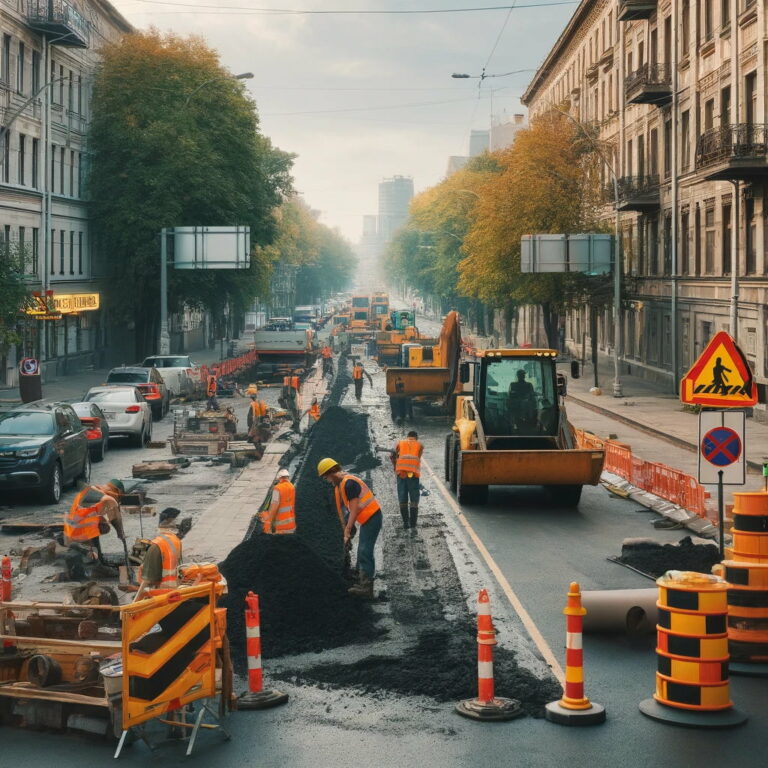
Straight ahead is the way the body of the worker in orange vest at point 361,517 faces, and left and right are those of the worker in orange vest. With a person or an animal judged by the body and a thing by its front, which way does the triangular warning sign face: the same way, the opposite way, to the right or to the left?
to the left

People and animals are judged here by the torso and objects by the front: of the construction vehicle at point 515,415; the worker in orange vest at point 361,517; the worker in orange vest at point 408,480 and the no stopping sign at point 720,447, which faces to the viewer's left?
the worker in orange vest at point 361,517

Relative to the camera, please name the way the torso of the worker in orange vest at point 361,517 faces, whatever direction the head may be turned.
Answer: to the viewer's left

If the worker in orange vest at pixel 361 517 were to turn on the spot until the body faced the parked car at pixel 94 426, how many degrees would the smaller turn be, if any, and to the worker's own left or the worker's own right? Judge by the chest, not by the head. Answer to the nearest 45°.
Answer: approximately 90° to the worker's own right

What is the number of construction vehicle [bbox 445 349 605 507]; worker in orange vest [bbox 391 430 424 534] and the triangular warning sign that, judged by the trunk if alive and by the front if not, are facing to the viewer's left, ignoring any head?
0

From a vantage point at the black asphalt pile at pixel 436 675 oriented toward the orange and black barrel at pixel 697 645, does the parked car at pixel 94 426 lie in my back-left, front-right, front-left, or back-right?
back-left

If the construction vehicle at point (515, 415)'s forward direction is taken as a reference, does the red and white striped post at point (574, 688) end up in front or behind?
in front

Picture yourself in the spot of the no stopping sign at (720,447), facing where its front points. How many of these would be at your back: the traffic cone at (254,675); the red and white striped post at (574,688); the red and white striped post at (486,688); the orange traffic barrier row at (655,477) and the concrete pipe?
1

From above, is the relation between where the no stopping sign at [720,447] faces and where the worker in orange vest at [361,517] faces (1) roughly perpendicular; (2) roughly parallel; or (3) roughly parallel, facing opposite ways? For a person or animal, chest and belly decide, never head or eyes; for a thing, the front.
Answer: roughly perpendicular

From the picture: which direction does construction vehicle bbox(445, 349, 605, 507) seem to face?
toward the camera

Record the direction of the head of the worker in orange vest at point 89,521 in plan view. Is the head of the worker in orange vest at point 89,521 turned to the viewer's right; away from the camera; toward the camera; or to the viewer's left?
to the viewer's right

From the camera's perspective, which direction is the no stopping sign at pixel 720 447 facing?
toward the camera
